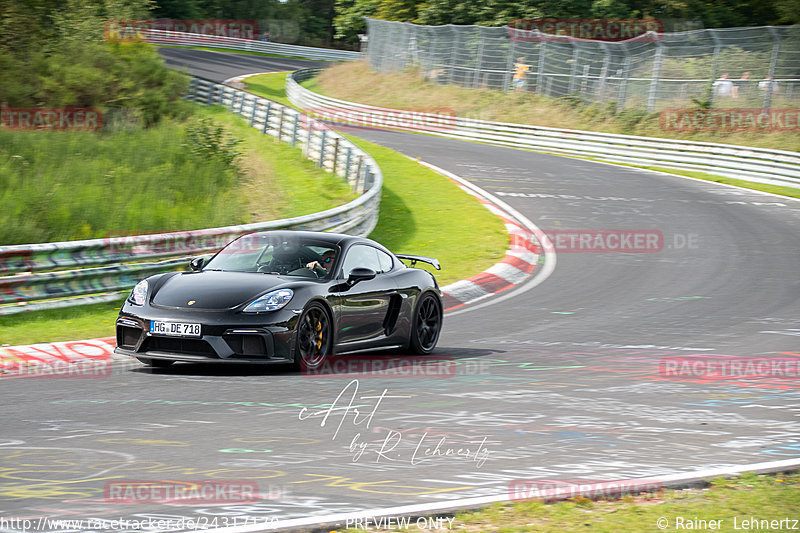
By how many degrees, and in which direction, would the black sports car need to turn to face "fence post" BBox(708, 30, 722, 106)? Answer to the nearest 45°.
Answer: approximately 180°

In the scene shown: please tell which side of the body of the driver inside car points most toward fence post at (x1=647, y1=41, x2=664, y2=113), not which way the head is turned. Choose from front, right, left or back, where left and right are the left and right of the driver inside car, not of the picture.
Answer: back

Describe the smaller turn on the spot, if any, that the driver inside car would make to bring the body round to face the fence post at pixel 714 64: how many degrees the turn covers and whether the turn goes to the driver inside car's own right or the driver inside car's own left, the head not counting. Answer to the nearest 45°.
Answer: approximately 180°

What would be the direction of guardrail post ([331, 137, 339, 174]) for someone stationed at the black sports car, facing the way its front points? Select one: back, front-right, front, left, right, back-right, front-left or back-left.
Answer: back-right

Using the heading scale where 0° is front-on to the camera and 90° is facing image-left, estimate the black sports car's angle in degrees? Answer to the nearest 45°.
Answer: approximately 45°

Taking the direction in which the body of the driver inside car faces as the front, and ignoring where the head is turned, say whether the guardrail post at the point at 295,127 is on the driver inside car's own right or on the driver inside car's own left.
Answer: on the driver inside car's own right

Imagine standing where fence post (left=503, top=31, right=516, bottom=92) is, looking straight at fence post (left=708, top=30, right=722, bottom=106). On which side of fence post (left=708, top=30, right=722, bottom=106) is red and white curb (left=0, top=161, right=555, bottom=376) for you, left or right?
right

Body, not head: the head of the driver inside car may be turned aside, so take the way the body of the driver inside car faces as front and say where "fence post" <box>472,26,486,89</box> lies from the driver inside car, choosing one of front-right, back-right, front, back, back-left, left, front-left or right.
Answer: back-right

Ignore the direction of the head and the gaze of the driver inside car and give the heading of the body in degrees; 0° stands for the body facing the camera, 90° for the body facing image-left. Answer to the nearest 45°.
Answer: approximately 45°

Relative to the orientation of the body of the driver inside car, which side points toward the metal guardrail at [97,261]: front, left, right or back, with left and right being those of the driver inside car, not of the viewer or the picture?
right

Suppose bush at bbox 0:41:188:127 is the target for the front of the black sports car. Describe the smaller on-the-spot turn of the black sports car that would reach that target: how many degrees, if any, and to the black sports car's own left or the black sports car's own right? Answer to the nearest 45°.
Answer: approximately 135° to the black sports car's own right

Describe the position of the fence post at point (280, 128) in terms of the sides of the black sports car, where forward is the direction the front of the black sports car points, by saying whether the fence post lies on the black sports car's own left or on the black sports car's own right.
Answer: on the black sports car's own right

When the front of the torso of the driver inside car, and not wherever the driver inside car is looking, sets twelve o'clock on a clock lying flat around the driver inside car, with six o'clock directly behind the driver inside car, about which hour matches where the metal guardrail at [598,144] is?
The metal guardrail is roughly at 5 o'clock from the driver inside car.

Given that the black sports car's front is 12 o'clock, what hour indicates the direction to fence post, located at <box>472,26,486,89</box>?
The fence post is roughly at 5 o'clock from the black sports car.
